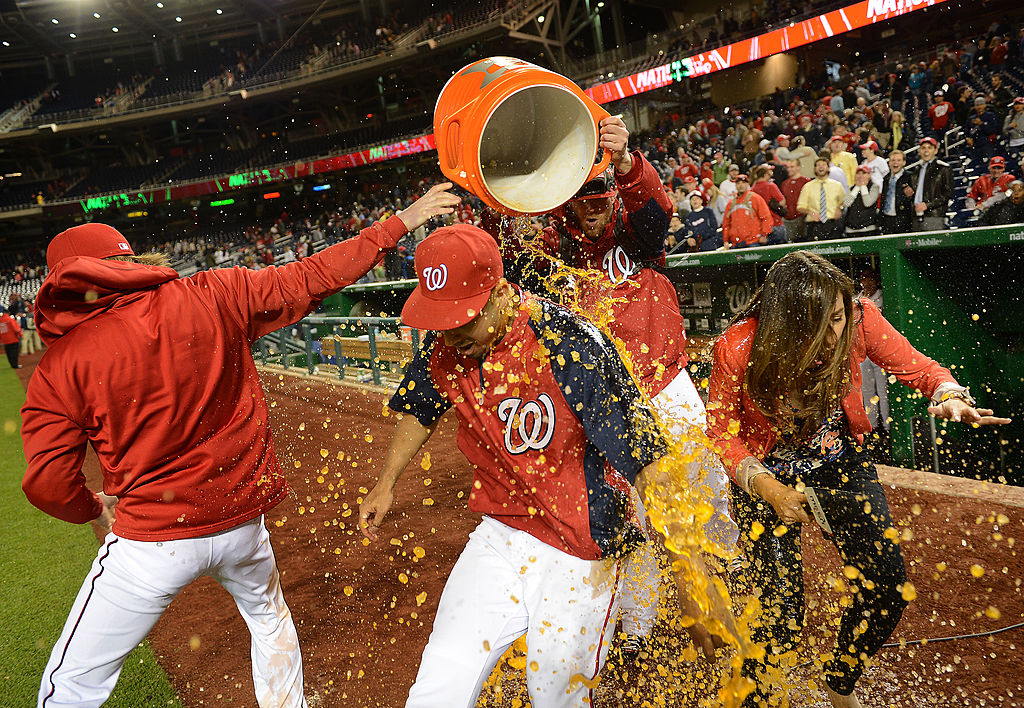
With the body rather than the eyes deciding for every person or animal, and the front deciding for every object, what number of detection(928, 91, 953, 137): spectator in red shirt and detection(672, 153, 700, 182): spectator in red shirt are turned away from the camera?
0

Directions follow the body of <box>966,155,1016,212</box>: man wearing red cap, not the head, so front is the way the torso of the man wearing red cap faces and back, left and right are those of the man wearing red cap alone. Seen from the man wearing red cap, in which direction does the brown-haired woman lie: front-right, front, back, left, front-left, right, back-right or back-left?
front

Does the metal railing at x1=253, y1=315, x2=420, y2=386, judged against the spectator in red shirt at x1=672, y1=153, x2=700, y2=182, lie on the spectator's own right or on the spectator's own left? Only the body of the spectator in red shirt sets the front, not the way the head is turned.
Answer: on the spectator's own right

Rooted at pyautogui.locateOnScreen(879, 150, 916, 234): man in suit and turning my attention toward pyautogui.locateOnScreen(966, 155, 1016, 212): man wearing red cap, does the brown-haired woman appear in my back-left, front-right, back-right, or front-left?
back-right

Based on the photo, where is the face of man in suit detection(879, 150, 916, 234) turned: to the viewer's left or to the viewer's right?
to the viewer's left

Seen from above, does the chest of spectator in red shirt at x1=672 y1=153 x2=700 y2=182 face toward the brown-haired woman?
yes

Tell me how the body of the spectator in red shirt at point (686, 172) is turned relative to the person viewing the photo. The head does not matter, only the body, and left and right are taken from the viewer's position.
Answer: facing the viewer

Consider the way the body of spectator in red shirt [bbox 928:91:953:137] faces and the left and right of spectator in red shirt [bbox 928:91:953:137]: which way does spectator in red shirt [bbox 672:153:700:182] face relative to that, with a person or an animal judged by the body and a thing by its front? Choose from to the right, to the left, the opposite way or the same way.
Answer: the same way

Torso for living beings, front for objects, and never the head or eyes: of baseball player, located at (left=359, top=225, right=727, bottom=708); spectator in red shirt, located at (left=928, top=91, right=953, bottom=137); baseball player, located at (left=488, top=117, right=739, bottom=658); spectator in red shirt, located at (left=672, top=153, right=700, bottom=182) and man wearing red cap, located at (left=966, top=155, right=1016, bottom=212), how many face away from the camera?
0

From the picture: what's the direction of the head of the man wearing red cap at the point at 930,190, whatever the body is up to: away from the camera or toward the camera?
toward the camera

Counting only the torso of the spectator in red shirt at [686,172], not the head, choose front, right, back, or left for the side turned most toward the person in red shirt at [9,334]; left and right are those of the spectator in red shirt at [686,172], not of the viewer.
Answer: right

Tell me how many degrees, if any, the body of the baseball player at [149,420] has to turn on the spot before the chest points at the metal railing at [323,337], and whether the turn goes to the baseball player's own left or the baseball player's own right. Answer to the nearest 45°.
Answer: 0° — they already face it

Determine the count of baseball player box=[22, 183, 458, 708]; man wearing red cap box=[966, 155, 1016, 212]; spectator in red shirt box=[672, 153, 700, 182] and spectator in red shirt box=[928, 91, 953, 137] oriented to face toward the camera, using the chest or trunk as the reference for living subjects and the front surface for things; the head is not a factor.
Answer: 3

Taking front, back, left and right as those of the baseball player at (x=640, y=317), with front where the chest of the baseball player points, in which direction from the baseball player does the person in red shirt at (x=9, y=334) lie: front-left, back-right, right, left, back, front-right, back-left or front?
right

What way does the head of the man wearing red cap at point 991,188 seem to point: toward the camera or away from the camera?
toward the camera

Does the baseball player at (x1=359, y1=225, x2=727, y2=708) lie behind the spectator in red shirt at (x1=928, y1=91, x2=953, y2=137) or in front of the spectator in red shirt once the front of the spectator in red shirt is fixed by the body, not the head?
in front

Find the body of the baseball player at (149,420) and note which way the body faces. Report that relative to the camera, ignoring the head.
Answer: away from the camera

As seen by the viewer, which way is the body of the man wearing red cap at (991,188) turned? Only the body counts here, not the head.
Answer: toward the camera
